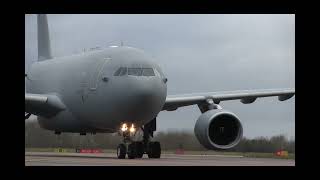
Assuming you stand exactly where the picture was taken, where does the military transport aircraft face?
facing the viewer and to the right of the viewer
